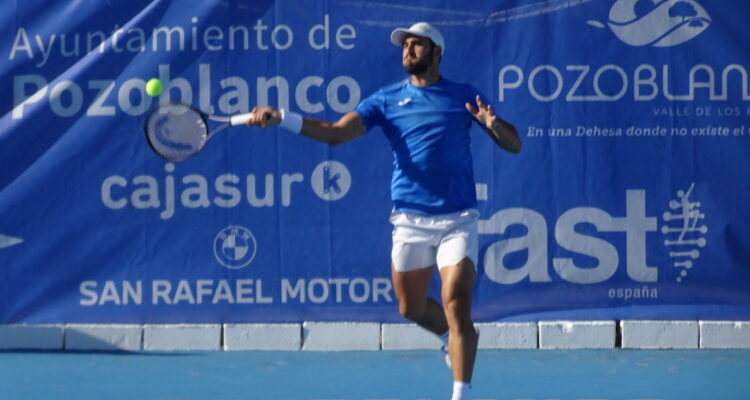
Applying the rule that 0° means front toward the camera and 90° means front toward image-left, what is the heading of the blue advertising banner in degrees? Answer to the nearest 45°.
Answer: approximately 0°

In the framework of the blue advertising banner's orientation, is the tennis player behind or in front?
in front

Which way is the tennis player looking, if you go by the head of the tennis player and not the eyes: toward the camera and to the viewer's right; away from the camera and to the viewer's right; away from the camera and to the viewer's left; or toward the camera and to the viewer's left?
toward the camera and to the viewer's left
